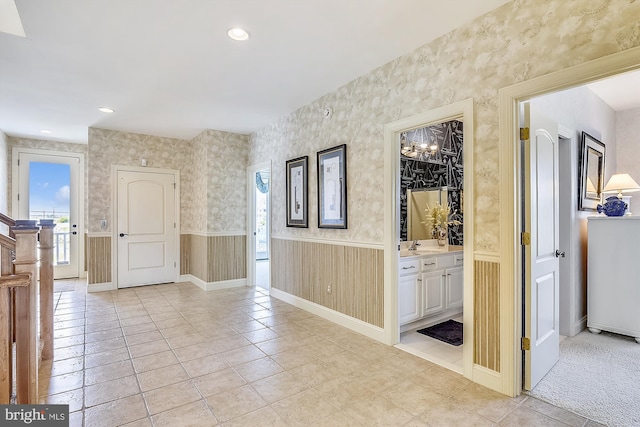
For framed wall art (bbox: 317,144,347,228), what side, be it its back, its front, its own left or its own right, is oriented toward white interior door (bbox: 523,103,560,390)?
left

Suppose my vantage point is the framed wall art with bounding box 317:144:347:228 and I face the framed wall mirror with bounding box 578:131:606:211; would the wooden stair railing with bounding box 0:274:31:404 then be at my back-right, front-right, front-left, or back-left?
back-right

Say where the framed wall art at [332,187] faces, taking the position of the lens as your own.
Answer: facing the viewer and to the left of the viewer

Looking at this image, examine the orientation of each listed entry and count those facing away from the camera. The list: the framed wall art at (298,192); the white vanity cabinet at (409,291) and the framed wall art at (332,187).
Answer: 0

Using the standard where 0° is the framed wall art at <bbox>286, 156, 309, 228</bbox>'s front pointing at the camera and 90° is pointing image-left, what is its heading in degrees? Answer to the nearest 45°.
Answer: approximately 45°

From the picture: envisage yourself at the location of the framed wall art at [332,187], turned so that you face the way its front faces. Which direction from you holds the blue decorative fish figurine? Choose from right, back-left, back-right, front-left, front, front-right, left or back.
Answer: back-left

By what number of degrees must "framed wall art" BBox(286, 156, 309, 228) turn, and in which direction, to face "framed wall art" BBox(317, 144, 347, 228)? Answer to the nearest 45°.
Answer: approximately 90° to its left

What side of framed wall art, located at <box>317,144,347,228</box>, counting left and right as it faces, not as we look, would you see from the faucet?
back

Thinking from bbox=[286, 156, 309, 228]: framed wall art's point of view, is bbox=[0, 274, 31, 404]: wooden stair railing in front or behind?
in front

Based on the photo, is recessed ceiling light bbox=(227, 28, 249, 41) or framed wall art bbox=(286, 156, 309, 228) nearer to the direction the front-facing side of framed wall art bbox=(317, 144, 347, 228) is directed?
the recessed ceiling light

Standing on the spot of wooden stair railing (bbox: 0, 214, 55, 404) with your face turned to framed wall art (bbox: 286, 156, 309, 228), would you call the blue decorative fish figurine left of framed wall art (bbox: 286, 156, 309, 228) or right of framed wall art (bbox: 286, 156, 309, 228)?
right

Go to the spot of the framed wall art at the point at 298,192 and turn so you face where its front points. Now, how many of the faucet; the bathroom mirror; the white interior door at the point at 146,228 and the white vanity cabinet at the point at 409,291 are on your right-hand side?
1
